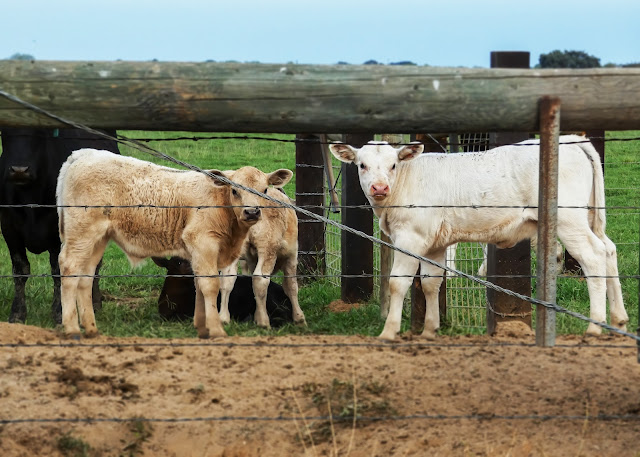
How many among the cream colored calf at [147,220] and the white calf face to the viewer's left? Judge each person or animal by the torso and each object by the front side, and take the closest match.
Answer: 1

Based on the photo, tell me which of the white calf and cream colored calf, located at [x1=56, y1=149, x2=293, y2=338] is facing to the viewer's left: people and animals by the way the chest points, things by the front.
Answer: the white calf

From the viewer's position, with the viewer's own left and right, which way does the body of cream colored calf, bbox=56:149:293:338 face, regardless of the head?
facing to the right of the viewer

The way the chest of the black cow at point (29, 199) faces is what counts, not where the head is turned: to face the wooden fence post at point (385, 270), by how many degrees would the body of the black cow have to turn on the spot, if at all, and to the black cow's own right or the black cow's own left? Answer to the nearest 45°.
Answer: approximately 135° to the black cow's own left

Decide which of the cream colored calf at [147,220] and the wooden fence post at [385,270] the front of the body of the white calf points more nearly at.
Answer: the cream colored calf

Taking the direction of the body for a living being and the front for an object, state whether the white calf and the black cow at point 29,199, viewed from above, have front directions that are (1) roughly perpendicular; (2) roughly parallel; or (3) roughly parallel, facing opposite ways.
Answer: roughly perpendicular

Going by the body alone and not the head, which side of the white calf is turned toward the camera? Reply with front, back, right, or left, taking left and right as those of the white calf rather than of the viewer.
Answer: left

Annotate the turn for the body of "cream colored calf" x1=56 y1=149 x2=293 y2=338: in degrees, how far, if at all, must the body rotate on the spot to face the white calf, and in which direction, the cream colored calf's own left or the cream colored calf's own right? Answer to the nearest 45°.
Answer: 0° — it already faces it

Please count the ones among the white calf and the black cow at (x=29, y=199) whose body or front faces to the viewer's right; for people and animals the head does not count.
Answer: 0

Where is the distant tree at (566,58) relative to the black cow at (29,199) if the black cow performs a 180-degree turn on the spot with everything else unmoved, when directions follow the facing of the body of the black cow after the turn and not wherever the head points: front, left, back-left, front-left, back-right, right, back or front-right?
front

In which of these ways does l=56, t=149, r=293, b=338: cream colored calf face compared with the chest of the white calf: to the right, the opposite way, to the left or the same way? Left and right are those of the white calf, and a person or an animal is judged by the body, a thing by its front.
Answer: the opposite way

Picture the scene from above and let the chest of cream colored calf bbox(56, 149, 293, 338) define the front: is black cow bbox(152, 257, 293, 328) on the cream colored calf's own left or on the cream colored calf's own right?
on the cream colored calf's own left

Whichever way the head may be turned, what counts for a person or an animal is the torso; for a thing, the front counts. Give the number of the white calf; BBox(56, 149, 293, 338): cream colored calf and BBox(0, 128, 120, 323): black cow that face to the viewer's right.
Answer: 1

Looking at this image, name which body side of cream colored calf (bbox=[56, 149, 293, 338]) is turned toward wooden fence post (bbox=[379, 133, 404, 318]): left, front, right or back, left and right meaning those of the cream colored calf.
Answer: front

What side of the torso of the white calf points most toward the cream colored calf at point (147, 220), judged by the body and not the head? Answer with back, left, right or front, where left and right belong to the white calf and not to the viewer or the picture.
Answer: front

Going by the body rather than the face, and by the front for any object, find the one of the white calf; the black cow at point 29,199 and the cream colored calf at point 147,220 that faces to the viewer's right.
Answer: the cream colored calf

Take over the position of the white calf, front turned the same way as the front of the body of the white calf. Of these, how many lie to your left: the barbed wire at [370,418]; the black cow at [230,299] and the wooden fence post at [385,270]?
1

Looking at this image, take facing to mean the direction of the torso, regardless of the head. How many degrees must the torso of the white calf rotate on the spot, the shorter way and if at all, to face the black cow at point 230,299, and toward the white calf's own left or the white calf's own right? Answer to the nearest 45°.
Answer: approximately 45° to the white calf's own right
